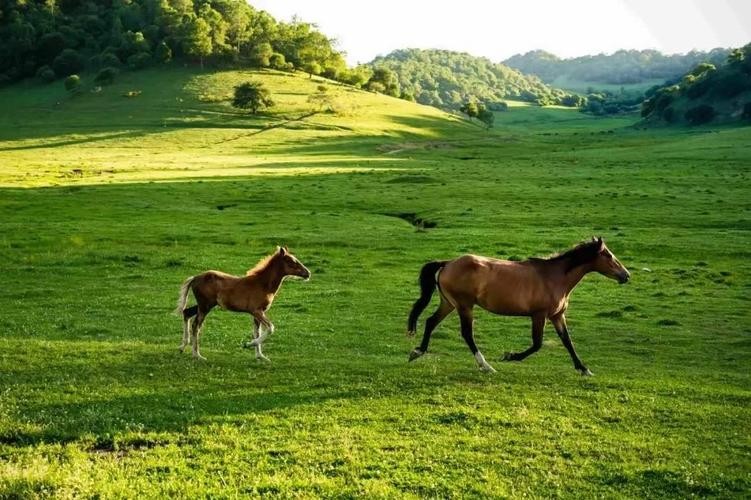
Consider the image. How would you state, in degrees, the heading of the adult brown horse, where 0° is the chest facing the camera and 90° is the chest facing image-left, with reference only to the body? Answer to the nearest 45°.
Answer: approximately 270°

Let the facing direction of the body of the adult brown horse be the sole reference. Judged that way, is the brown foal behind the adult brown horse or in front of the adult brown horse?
behind

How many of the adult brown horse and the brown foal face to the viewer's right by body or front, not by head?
2

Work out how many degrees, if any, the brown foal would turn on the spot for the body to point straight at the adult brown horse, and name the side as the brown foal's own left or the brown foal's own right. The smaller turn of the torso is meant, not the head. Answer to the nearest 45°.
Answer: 0° — it already faces it

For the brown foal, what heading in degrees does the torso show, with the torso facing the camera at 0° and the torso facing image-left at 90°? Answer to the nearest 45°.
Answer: approximately 270°
